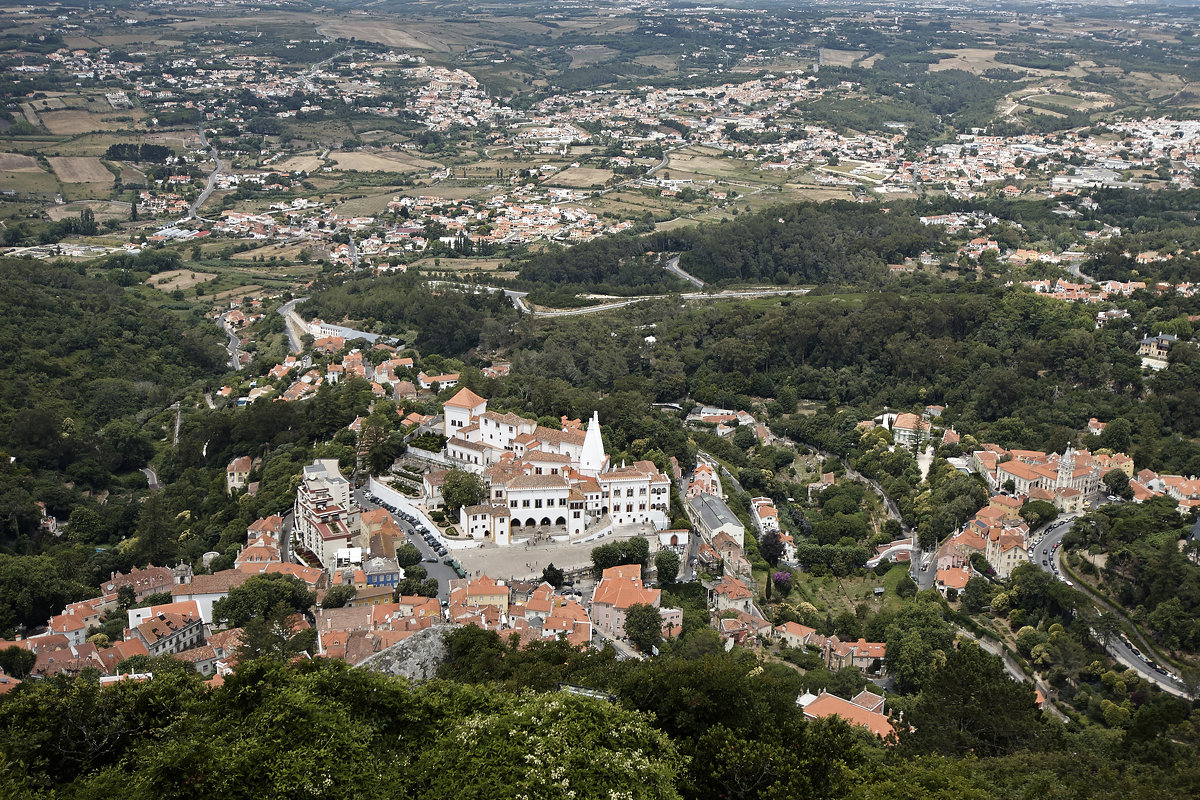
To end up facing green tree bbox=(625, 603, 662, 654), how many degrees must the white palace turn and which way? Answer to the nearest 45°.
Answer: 0° — it already faces it

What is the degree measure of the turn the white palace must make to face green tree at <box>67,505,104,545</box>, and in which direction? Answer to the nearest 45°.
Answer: approximately 90° to its right

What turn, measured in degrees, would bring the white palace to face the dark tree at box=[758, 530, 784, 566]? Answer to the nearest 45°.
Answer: approximately 90° to its left

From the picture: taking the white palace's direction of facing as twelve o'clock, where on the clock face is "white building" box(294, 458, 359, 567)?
The white building is roughly at 3 o'clock from the white palace.

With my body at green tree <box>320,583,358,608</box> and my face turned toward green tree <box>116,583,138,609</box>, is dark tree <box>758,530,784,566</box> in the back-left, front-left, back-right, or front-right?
back-right

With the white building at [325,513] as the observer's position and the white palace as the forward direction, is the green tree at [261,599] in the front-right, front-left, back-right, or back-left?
back-right

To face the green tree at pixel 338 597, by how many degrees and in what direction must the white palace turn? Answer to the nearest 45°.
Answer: approximately 45° to its right

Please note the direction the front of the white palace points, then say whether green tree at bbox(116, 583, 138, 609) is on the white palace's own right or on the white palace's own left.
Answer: on the white palace's own right

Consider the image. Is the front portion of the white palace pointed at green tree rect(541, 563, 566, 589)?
yes

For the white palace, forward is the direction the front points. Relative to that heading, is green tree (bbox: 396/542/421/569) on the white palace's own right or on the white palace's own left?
on the white palace's own right

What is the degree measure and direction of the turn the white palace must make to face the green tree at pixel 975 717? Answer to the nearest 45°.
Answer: approximately 45° to its left

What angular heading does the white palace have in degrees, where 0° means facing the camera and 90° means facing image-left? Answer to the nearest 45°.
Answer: approximately 0°

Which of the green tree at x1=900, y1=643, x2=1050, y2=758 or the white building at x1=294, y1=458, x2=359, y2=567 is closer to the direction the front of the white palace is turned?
the green tree
